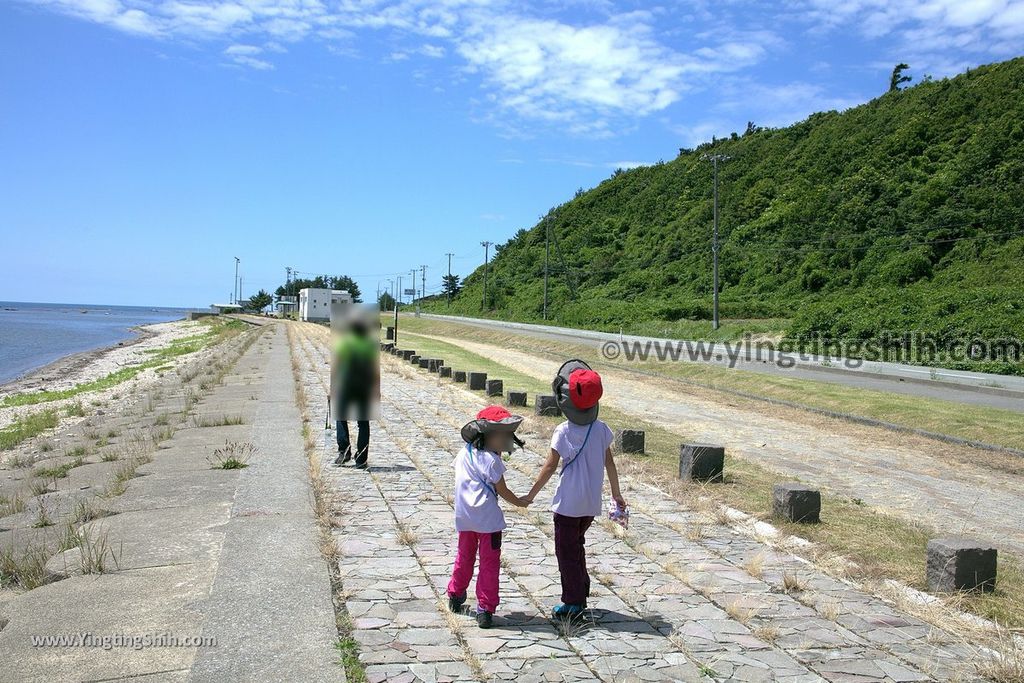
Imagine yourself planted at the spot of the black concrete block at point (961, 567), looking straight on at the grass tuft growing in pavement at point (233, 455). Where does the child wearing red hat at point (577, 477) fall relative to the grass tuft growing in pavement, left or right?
left
